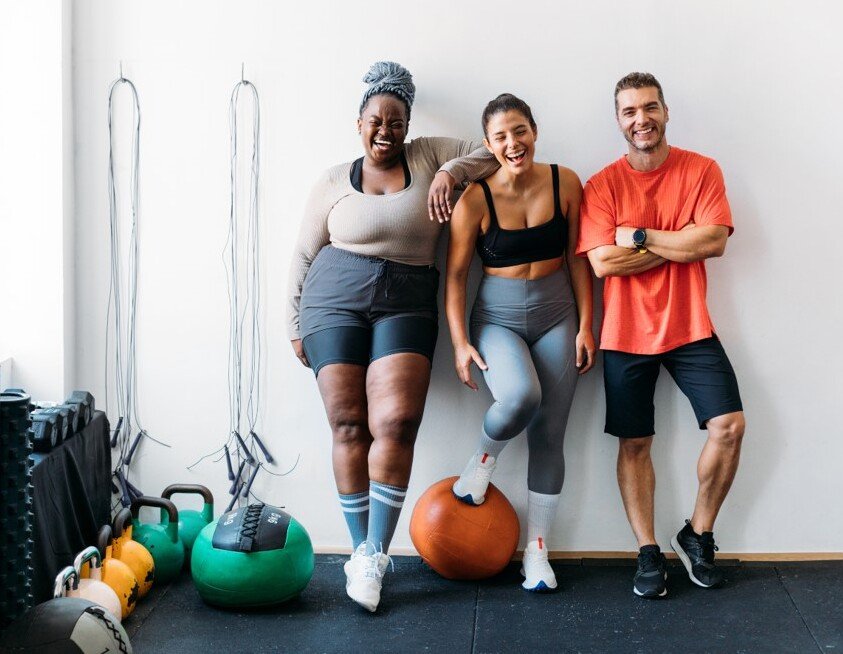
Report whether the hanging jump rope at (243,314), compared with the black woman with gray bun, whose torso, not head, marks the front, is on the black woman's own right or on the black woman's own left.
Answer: on the black woman's own right

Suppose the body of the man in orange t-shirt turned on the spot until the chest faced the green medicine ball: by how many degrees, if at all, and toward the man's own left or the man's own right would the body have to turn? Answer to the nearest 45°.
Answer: approximately 45° to the man's own right

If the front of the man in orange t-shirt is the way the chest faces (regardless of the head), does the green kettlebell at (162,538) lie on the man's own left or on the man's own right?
on the man's own right

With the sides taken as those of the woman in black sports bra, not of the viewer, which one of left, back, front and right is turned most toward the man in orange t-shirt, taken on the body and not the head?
left

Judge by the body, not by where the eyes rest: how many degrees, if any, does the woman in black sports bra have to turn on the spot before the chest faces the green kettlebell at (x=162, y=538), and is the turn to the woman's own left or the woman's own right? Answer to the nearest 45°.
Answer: approximately 90° to the woman's own right

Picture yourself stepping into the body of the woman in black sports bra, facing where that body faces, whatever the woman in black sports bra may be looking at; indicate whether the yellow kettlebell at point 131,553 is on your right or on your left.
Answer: on your right

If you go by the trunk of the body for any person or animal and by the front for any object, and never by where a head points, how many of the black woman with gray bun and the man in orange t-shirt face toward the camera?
2

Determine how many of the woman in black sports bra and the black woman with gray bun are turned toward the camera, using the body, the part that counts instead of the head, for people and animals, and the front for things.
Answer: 2

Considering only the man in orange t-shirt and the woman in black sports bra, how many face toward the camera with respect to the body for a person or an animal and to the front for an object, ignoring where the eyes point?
2
